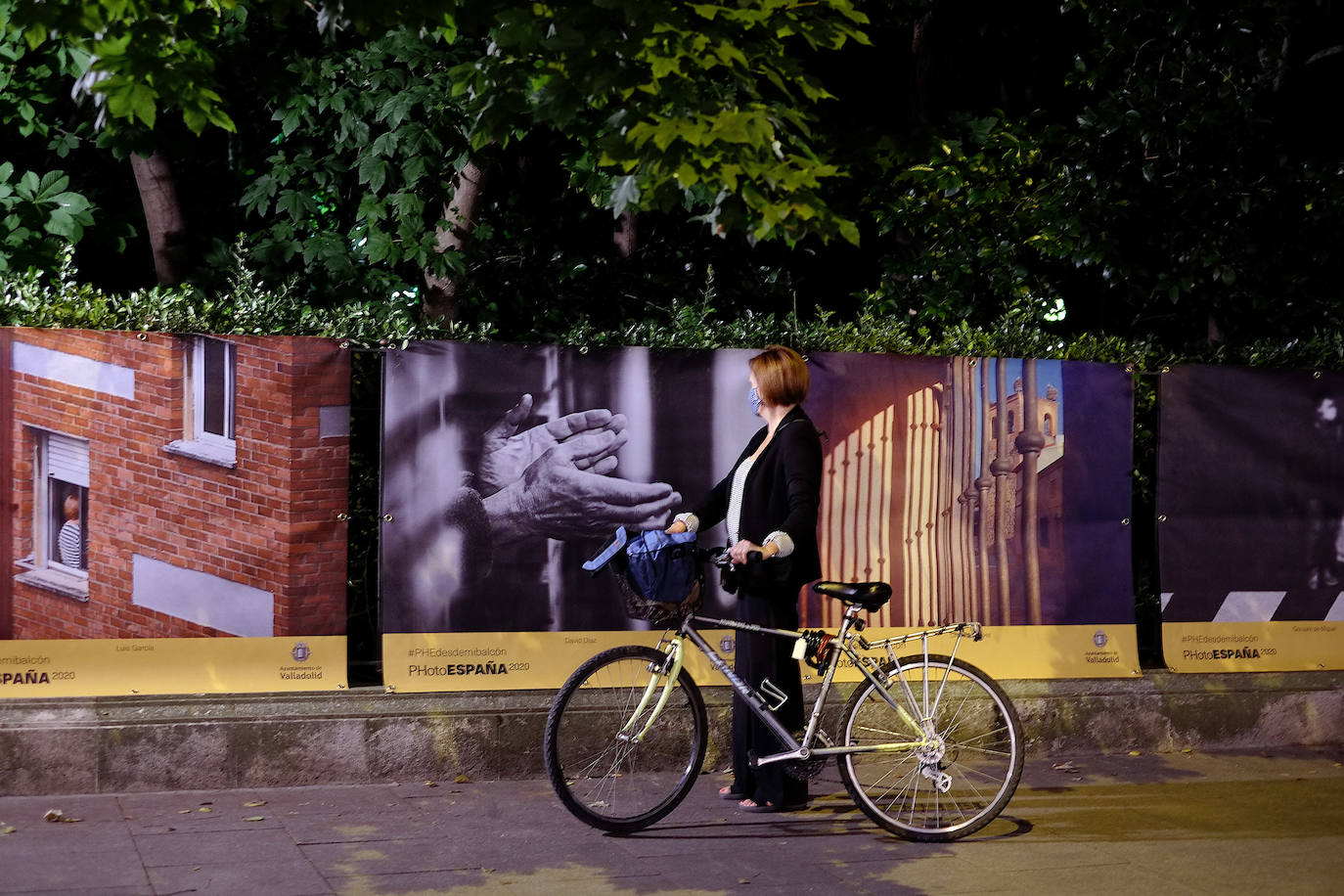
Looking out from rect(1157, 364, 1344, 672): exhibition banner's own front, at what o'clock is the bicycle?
The bicycle is roughly at 1 o'clock from the exhibition banner.

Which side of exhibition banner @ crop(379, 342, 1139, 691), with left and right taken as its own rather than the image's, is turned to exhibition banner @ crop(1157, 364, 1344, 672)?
left

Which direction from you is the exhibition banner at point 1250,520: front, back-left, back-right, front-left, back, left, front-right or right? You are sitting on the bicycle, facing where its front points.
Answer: back-right

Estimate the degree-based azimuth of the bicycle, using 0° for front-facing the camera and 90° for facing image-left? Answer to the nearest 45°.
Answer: approximately 90°

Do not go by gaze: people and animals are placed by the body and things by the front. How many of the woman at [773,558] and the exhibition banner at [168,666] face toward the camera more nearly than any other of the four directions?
1

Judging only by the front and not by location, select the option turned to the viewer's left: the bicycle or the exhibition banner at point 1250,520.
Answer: the bicycle
